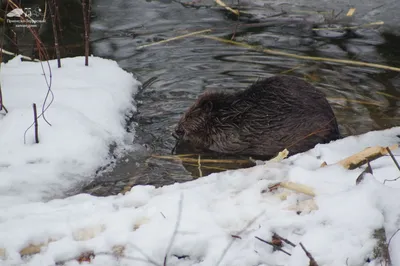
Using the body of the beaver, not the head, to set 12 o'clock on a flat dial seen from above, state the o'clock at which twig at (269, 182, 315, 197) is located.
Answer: The twig is roughly at 9 o'clock from the beaver.

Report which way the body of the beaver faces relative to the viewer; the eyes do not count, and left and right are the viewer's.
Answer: facing to the left of the viewer

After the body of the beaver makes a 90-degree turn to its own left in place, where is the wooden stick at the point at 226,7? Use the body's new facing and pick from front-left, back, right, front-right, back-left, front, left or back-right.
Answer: back

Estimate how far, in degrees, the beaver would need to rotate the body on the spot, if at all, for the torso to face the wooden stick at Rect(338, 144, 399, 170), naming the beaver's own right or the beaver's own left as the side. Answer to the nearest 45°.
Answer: approximately 90° to the beaver's own left

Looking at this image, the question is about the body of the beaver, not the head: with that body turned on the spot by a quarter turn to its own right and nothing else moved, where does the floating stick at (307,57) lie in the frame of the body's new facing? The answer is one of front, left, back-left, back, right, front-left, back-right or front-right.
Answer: front
